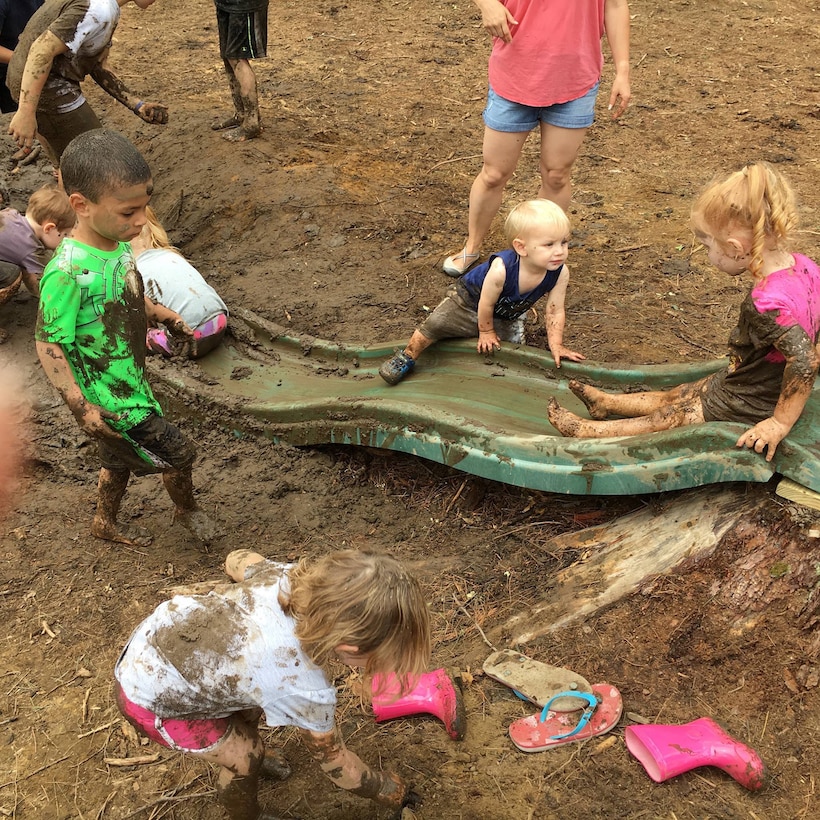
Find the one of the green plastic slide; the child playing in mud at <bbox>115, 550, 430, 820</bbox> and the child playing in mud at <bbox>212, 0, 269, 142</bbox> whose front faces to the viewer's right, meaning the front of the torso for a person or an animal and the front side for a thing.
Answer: the child playing in mud at <bbox>115, 550, 430, 820</bbox>

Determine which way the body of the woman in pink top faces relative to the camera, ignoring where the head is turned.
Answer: toward the camera

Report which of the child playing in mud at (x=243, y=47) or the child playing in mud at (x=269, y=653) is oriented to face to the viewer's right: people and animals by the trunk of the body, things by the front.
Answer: the child playing in mud at (x=269, y=653)

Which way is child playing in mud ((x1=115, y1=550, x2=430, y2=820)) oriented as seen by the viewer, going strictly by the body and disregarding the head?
to the viewer's right

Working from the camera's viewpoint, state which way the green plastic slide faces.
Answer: facing to the left of the viewer

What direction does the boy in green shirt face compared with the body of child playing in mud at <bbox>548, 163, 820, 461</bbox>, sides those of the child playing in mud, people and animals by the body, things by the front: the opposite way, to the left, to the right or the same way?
the opposite way

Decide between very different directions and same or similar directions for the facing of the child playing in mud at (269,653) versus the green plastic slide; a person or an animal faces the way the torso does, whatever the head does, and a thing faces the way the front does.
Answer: very different directions

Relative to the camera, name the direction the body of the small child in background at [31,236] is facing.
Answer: to the viewer's right

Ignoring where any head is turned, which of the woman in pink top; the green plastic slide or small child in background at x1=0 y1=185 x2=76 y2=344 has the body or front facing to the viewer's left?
the green plastic slide

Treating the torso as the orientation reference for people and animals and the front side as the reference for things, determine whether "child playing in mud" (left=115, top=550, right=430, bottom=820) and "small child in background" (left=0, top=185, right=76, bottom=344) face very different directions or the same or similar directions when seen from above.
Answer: same or similar directions

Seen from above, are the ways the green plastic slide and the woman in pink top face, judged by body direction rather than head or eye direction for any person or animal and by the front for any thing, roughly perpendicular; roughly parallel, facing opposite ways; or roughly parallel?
roughly perpendicular

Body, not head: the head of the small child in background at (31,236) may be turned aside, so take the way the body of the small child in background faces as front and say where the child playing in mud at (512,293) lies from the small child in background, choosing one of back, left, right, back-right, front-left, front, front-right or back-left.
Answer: front-right

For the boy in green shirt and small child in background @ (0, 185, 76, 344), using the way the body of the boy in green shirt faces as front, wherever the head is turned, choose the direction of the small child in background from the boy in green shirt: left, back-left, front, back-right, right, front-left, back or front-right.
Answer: back-left

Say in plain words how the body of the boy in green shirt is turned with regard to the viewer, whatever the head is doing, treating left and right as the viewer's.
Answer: facing the viewer and to the right of the viewer

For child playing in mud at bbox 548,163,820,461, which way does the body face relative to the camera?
to the viewer's left
